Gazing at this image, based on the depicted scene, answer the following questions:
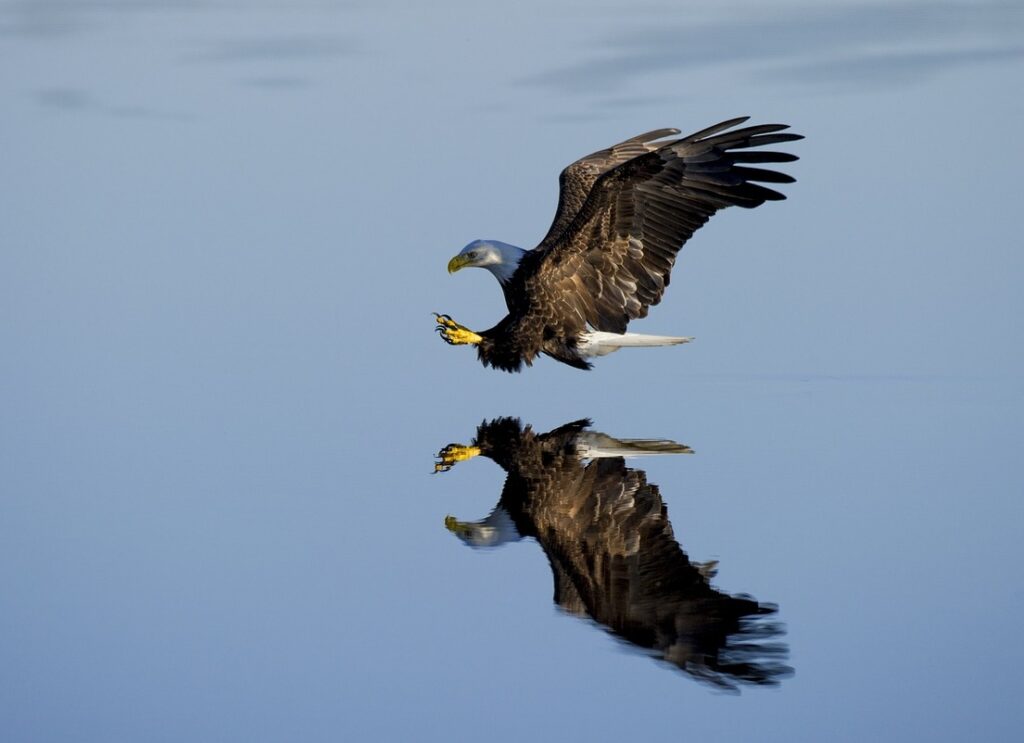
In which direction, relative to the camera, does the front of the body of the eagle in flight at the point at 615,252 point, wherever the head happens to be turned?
to the viewer's left

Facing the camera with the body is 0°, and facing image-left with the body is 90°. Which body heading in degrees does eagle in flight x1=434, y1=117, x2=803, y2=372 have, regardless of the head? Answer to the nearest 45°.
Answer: approximately 90°
